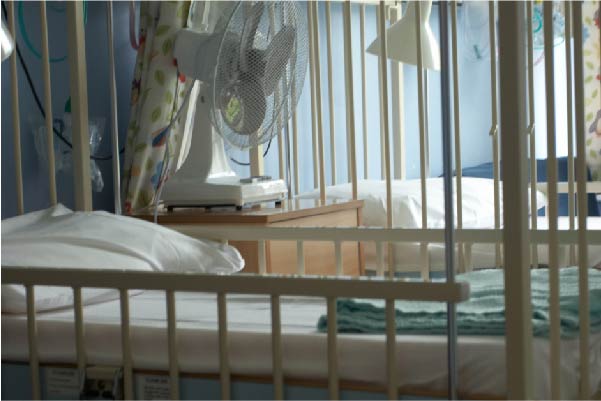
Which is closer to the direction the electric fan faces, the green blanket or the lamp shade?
the green blanket

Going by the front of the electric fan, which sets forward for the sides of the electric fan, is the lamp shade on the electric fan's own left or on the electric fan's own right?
on the electric fan's own left

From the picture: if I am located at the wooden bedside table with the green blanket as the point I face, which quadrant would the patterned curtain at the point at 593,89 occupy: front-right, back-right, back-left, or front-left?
back-left

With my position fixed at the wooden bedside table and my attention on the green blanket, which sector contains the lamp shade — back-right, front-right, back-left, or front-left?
back-left
